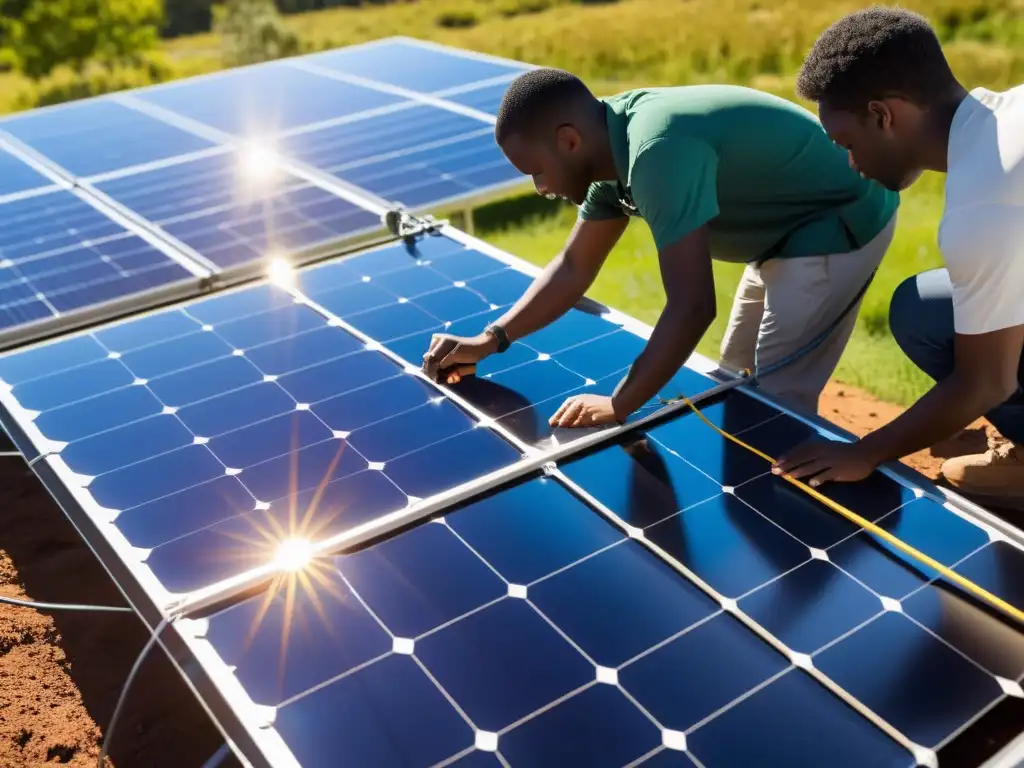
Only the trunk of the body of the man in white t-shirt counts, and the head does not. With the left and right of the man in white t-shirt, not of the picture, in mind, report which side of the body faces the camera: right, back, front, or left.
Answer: left

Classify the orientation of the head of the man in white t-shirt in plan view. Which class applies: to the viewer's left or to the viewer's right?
to the viewer's left

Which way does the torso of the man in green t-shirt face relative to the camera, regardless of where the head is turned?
to the viewer's left

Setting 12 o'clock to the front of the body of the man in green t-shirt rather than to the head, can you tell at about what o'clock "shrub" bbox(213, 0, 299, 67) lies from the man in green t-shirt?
The shrub is roughly at 2 o'clock from the man in green t-shirt.

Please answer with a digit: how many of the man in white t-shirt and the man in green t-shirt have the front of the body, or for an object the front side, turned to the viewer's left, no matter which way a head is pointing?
2

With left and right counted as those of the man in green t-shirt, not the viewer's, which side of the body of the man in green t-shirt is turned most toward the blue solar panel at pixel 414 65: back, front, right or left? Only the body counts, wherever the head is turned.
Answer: right
